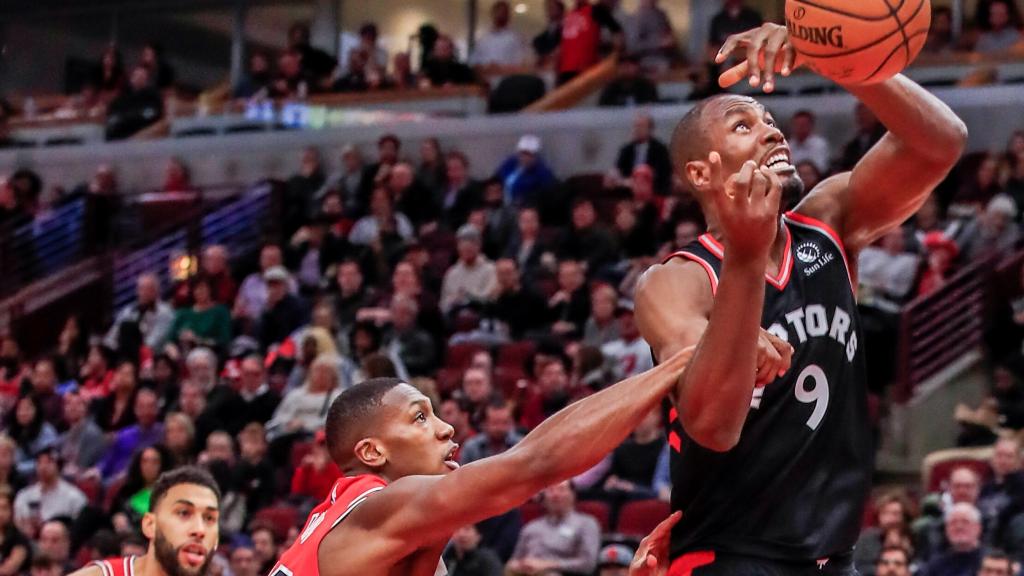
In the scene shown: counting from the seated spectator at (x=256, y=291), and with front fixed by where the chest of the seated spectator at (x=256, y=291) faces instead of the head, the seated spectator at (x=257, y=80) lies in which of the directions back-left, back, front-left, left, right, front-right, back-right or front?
back

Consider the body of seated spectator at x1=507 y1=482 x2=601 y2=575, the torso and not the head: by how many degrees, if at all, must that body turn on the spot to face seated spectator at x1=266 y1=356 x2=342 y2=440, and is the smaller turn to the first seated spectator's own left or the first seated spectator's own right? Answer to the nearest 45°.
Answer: approximately 135° to the first seated spectator's own right

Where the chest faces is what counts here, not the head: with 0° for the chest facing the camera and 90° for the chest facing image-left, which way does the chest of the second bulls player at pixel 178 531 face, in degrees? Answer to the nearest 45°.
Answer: approximately 315°

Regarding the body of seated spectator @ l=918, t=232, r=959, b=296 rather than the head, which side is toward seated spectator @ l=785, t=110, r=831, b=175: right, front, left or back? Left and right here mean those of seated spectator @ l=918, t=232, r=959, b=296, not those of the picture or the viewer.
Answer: right

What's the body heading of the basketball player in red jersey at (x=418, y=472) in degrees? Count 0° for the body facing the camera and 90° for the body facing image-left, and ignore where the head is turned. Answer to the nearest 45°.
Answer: approximately 270°
